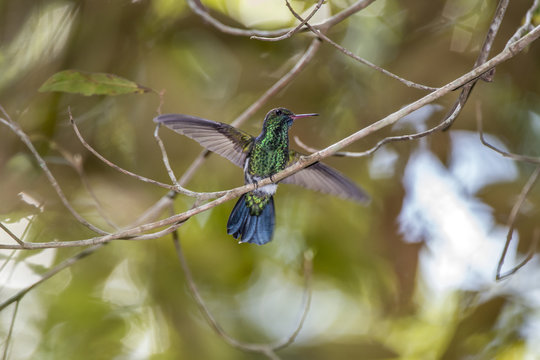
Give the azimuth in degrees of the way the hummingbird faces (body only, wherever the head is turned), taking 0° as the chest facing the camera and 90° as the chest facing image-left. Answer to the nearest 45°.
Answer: approximately 315°

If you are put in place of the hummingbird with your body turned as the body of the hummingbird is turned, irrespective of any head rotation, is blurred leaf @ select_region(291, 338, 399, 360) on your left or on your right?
on your left
